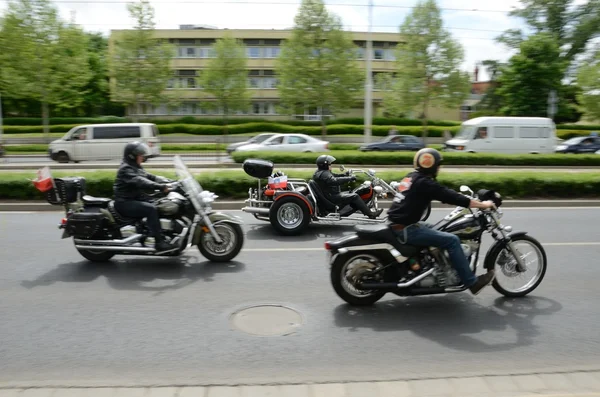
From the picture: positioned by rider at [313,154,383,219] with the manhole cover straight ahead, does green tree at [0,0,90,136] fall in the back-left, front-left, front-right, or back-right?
back-right

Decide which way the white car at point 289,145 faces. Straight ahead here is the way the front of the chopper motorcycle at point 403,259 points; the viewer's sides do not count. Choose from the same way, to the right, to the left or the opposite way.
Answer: the opposite way

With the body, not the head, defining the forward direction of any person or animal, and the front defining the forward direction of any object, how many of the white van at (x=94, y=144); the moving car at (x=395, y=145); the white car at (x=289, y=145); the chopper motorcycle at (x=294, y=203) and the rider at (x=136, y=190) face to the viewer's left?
3

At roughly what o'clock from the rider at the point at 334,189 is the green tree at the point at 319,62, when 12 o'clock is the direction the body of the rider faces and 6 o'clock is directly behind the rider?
The green tree is roughly at 9 o'clock from the rider.

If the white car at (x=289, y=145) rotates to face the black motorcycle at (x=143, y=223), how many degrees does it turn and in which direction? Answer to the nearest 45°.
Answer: approximately 90° to its left

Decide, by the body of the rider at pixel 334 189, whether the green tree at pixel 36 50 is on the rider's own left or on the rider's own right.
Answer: on the rider's own left

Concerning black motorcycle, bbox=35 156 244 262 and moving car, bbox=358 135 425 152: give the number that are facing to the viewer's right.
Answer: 1

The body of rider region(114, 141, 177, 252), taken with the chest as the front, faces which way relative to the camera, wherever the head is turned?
to the viewer's right

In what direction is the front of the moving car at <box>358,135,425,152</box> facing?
to the viewer's left

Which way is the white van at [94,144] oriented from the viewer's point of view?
to the viewer's left

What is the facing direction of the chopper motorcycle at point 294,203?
to the viewer's right

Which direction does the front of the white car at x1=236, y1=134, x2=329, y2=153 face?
to the viewer's left

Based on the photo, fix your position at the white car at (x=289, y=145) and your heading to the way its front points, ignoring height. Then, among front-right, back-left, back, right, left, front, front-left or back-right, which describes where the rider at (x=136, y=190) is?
left

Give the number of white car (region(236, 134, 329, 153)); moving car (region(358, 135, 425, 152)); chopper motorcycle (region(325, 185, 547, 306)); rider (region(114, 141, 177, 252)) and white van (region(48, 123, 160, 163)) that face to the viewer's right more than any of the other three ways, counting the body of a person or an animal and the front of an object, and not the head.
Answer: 2

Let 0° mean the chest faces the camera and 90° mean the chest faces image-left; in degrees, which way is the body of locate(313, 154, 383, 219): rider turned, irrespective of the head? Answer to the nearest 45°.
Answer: approximately 270°

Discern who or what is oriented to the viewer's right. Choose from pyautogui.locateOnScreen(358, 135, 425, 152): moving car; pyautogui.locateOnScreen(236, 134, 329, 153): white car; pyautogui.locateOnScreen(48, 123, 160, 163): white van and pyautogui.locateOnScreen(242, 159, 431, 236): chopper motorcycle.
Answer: the chopper motorcycle

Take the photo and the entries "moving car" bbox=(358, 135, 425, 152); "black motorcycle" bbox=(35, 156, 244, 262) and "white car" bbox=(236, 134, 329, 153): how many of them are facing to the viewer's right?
1

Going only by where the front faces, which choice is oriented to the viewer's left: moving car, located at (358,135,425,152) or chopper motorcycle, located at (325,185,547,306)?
the moving car

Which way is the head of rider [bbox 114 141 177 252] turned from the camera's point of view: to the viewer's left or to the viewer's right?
to the viewer's right

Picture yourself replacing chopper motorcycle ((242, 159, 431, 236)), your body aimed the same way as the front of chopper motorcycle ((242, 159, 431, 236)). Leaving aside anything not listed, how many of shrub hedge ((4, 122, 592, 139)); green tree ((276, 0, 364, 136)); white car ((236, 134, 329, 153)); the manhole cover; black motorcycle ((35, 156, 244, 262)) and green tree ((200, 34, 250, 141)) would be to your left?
4
